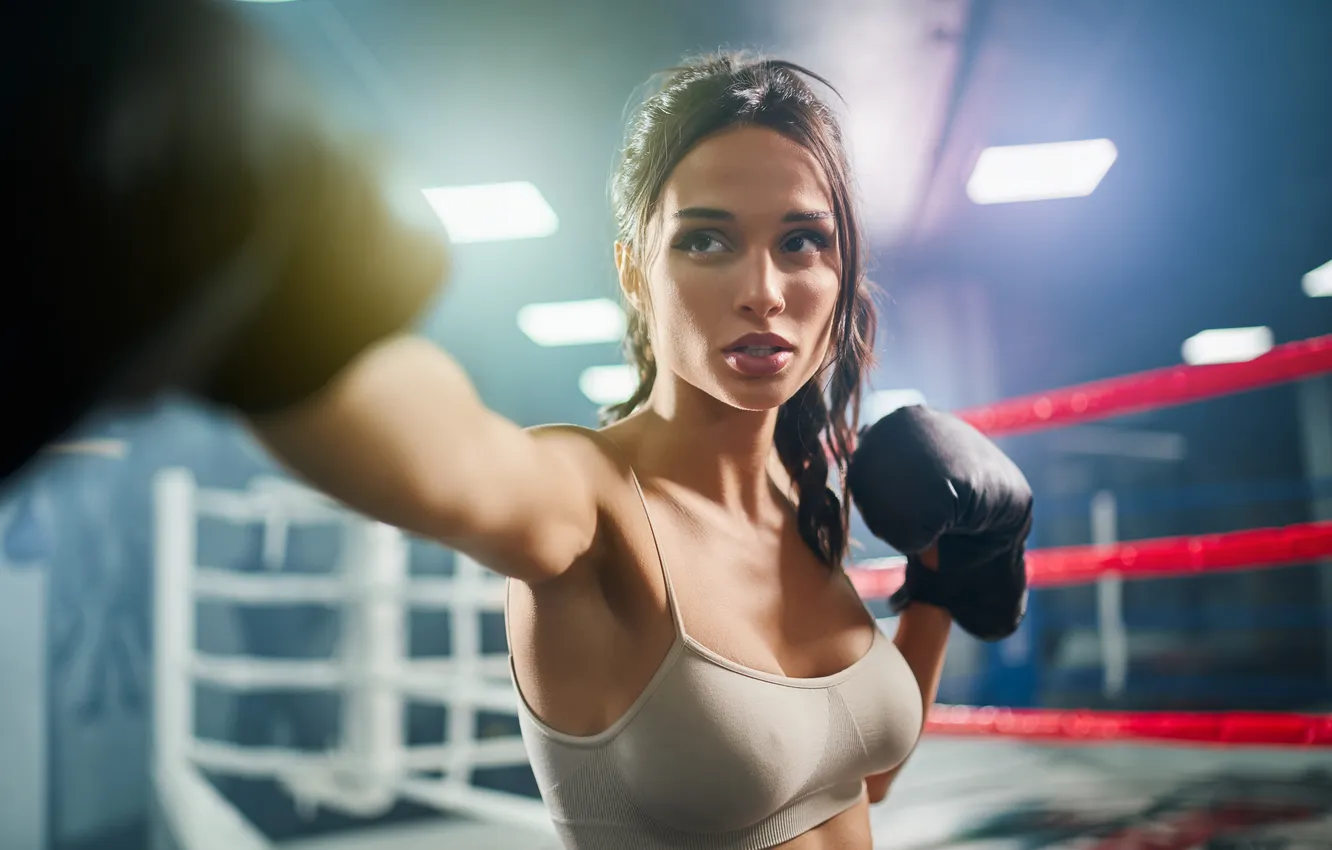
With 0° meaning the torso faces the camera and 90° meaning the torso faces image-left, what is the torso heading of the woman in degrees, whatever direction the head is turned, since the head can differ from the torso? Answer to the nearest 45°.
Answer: approximately 315°

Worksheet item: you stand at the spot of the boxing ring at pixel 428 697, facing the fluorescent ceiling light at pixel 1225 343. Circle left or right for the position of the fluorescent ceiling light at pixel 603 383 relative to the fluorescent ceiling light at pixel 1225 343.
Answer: left

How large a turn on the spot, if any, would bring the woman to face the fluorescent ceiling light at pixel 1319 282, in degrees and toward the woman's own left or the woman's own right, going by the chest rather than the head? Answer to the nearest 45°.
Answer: approximately 90° to the woman's own left

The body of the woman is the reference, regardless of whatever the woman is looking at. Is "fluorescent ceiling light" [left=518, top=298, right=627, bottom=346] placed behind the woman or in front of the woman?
behind

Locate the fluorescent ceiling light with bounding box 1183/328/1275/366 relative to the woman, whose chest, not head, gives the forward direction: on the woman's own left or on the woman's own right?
on the woman's own left

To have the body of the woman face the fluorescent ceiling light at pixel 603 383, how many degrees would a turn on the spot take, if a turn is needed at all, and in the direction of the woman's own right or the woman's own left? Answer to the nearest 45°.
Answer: approximately 135° to the woman's own left
